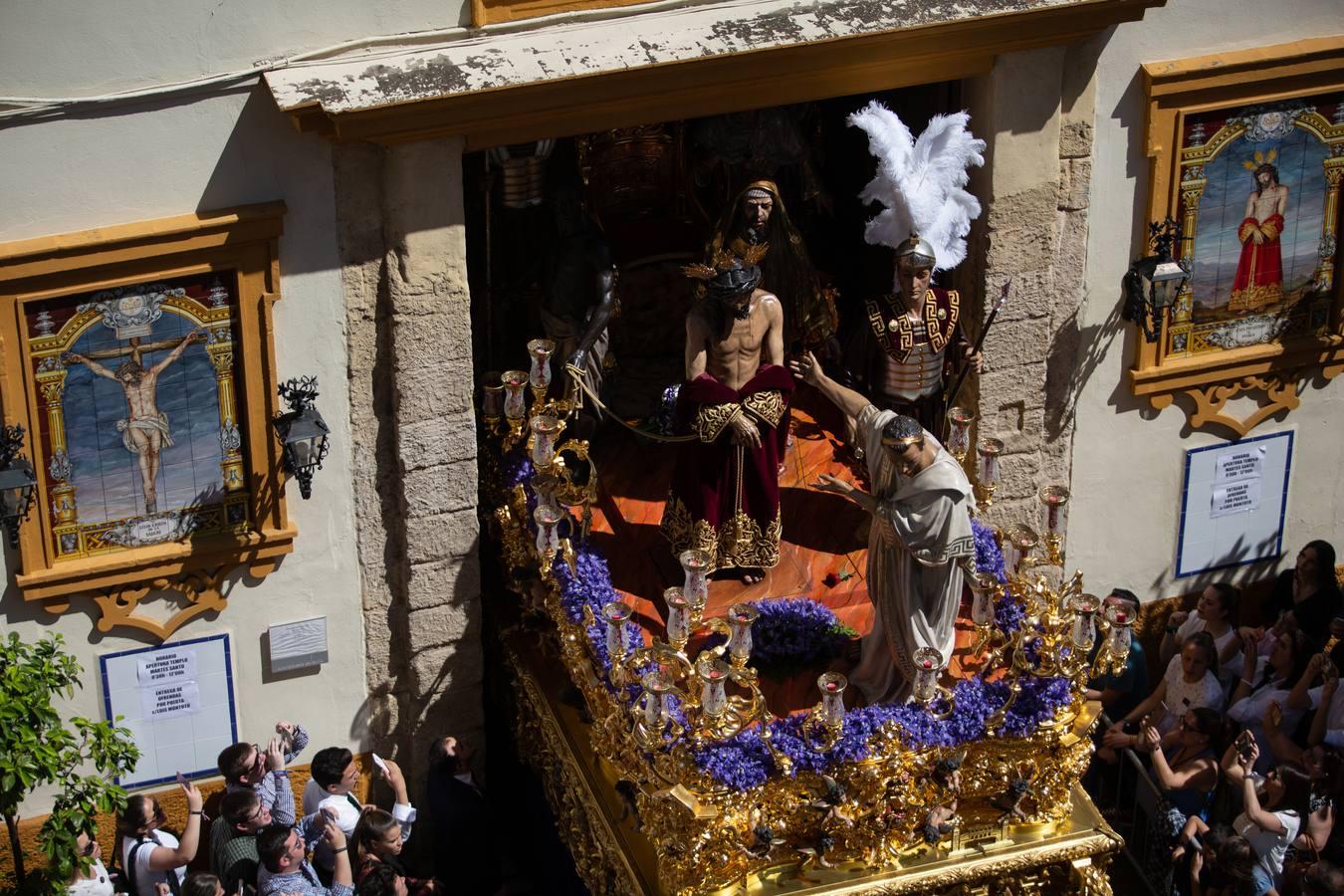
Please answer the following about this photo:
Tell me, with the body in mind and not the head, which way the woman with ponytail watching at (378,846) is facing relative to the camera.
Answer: to the viewer's right

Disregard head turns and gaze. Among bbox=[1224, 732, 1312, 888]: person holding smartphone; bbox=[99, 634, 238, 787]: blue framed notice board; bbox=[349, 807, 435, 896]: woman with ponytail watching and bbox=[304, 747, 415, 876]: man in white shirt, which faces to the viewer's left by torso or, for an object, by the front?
the person holding smartphone

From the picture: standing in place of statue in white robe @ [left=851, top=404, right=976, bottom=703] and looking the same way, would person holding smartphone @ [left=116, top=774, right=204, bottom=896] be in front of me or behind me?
in front

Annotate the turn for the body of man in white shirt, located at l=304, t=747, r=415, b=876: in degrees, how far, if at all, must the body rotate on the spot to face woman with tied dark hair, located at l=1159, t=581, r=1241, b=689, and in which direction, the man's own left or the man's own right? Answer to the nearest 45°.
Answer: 0° — they already face them

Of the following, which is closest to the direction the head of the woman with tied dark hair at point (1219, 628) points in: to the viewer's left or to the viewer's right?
to the viewer's left

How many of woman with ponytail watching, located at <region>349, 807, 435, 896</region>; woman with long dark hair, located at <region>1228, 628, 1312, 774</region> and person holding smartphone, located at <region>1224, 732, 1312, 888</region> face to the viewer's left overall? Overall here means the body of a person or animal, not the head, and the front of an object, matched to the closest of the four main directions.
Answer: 2

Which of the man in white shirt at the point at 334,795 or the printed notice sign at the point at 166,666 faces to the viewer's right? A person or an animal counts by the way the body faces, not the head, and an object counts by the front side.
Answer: the man in white shirt

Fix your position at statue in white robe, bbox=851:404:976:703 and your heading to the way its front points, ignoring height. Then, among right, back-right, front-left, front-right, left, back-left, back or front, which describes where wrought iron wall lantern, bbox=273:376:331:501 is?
front-right

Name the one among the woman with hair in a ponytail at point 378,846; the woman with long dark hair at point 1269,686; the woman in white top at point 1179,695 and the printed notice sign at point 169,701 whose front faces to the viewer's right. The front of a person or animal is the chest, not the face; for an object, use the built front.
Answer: the woman with hair in a ponytail at point 378,846

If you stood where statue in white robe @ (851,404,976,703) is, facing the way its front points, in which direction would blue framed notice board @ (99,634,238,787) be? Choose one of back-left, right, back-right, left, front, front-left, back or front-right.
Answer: front-right

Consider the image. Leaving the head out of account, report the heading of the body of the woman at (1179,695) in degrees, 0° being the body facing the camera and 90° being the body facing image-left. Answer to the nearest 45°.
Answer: approximately 45°

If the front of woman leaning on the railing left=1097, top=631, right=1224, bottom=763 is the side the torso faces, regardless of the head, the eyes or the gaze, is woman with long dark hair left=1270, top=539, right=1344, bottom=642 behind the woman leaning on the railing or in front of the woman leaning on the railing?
behind
